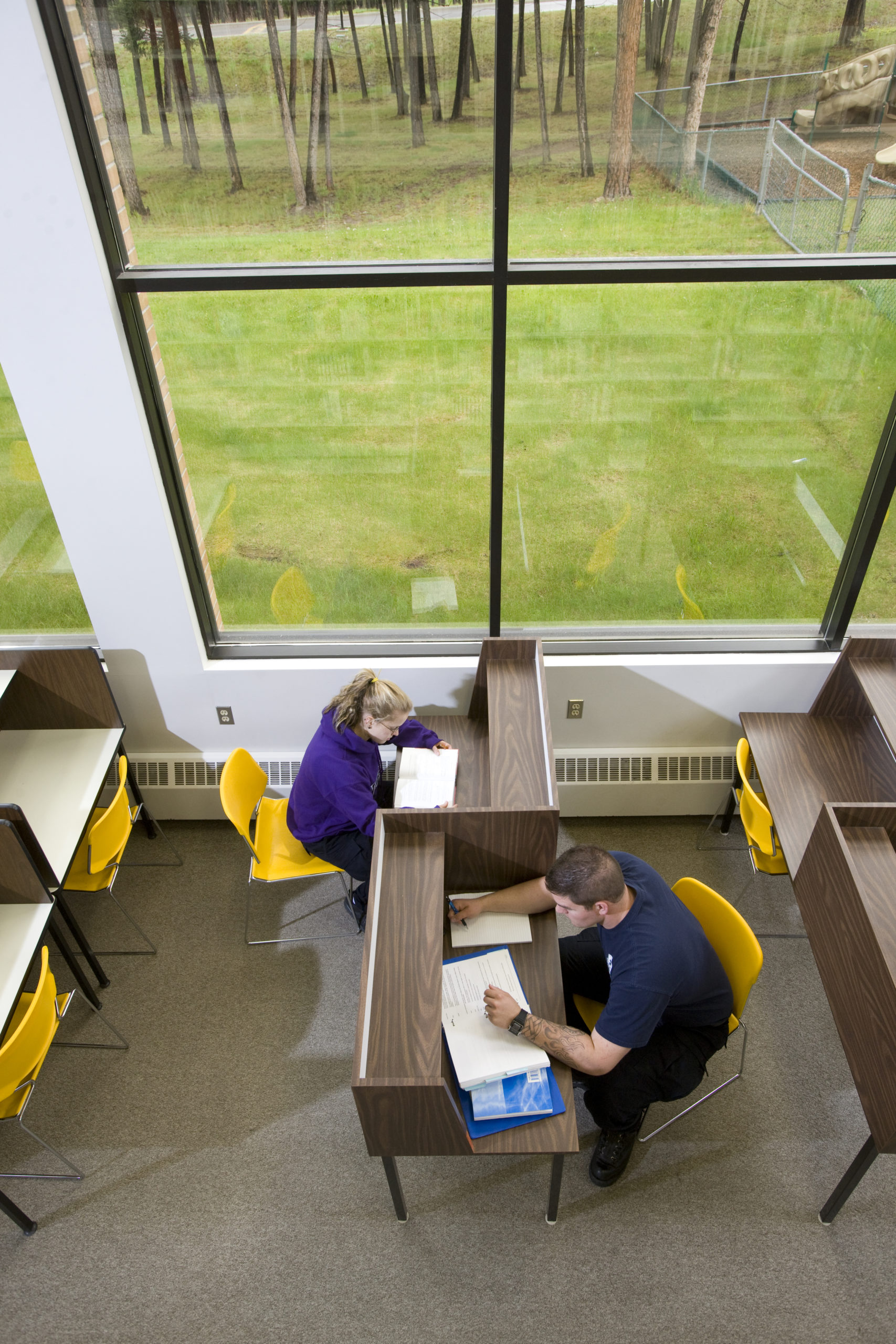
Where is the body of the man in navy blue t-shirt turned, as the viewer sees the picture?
to the viewer's left

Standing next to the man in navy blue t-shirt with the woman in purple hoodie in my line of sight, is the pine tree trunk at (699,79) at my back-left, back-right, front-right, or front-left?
front-right

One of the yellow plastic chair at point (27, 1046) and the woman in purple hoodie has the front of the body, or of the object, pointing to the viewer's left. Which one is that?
the yellow plastic chair

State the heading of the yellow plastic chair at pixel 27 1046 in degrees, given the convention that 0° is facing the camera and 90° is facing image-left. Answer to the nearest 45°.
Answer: approximately 90°

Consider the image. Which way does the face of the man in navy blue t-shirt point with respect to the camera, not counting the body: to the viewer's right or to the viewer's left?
to the viewer's left

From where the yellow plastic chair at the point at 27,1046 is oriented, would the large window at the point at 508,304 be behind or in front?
behind

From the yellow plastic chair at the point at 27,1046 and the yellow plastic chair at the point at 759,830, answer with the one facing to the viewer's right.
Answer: the yellow plastic chair at the point at 759,830

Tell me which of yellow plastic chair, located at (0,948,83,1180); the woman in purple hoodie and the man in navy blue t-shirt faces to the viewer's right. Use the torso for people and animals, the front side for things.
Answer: the woman in purple hoodie

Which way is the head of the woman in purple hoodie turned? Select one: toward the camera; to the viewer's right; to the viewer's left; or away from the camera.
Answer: to the viewer's right

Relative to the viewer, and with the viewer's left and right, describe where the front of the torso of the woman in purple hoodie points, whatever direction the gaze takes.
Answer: facing to the right of the viewer

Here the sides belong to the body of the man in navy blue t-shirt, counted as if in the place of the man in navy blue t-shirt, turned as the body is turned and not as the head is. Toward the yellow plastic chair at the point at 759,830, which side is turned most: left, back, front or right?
right

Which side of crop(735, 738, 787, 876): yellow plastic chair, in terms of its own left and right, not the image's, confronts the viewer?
right

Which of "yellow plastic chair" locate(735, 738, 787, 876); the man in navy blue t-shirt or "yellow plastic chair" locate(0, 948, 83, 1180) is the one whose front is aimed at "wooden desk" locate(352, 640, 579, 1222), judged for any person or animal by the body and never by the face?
the man in navy blue t-shirt

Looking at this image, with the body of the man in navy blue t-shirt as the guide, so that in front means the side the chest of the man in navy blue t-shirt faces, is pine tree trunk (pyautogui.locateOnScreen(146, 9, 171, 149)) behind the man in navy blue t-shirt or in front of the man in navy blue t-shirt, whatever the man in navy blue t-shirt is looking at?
in front

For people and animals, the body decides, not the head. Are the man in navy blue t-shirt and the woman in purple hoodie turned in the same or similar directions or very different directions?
very different directions
